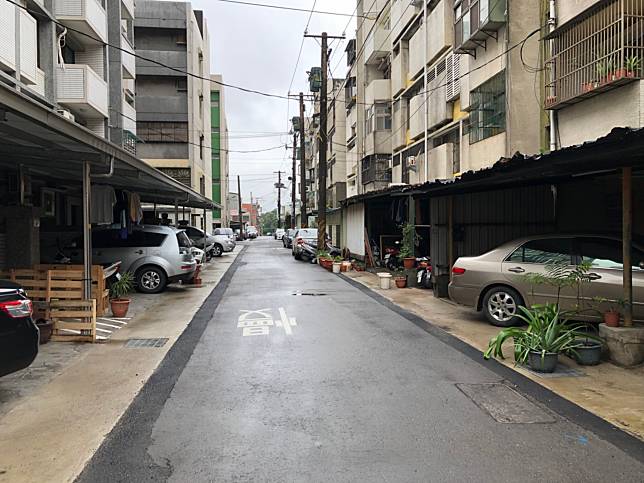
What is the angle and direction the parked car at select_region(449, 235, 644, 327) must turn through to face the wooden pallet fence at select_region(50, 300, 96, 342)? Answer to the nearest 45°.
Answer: approximately 135° to its right

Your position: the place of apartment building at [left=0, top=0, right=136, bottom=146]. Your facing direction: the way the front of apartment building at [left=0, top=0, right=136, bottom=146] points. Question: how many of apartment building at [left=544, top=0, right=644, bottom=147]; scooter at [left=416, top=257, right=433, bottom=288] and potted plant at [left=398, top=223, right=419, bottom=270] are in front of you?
3

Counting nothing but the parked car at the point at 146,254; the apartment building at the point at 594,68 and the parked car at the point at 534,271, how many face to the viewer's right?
1

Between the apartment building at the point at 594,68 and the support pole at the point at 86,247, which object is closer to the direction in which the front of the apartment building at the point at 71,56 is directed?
the apartment building

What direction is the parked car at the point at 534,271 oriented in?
to the viewer's right

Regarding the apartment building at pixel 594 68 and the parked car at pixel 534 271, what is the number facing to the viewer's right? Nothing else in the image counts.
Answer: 1

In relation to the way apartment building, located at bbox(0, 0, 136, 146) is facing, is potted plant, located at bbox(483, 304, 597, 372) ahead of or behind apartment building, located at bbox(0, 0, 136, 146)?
ahead

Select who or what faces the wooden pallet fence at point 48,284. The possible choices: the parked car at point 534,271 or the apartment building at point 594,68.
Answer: the apartment building

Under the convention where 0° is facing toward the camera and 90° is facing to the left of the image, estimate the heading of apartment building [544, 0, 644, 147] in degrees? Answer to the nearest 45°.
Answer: approximately 45°
